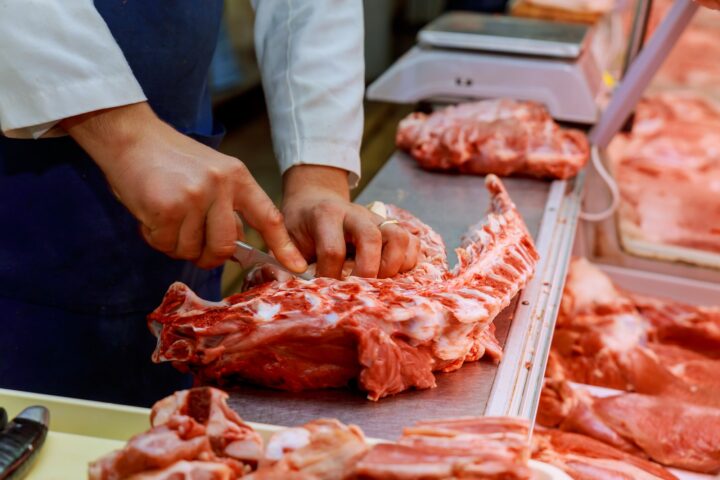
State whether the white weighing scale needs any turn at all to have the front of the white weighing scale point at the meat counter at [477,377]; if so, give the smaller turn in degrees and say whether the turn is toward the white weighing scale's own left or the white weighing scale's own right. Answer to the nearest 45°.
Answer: approximately 90° to the white weighing scale's own left

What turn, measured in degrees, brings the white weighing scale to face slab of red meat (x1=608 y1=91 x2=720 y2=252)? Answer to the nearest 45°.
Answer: approximately 180°

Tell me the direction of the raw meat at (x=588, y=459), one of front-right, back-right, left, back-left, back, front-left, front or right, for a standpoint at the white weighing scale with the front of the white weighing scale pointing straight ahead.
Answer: left

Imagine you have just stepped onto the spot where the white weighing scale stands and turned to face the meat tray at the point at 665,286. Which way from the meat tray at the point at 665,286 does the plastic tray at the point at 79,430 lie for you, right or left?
right

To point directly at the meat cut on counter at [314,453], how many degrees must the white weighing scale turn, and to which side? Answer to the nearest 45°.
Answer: approximately 90° to its left

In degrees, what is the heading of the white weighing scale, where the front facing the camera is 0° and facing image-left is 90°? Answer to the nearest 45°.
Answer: approximately 90°

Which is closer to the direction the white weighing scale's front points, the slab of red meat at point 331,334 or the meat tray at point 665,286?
the slab of red meat

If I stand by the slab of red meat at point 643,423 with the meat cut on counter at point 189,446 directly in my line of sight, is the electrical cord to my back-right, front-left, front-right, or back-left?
back-right
